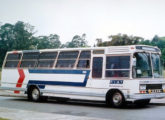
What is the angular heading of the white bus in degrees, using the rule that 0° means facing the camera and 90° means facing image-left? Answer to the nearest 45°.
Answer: approximately 315°
